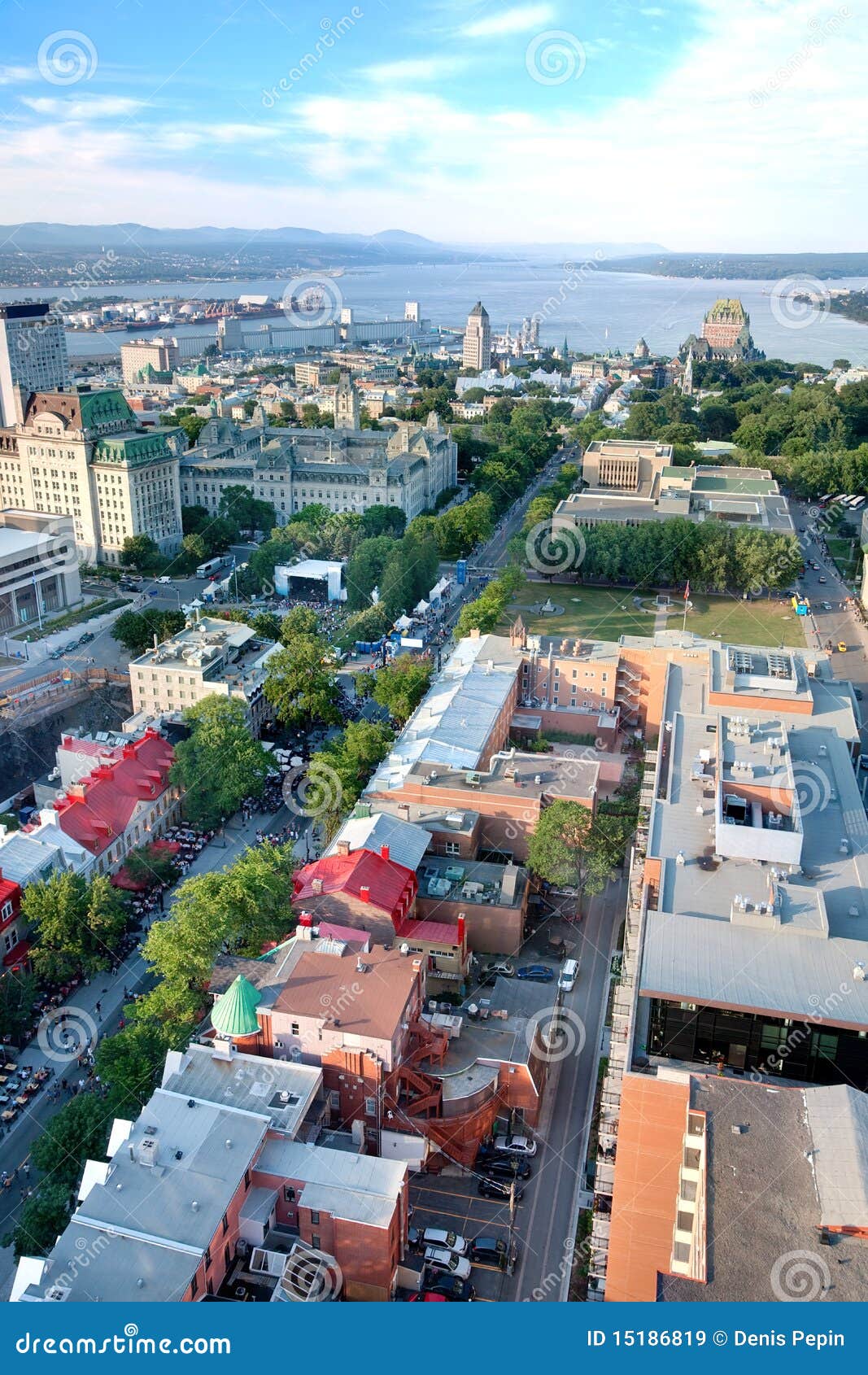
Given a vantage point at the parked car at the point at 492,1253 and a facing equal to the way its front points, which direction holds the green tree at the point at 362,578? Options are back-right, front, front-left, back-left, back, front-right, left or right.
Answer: left

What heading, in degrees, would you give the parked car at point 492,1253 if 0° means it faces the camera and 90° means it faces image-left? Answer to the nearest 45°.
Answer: approximately 270°

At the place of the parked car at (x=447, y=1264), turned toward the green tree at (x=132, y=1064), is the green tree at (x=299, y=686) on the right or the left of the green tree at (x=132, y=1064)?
right

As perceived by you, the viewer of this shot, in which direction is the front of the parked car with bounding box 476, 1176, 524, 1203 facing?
facing to the left of the viewer
